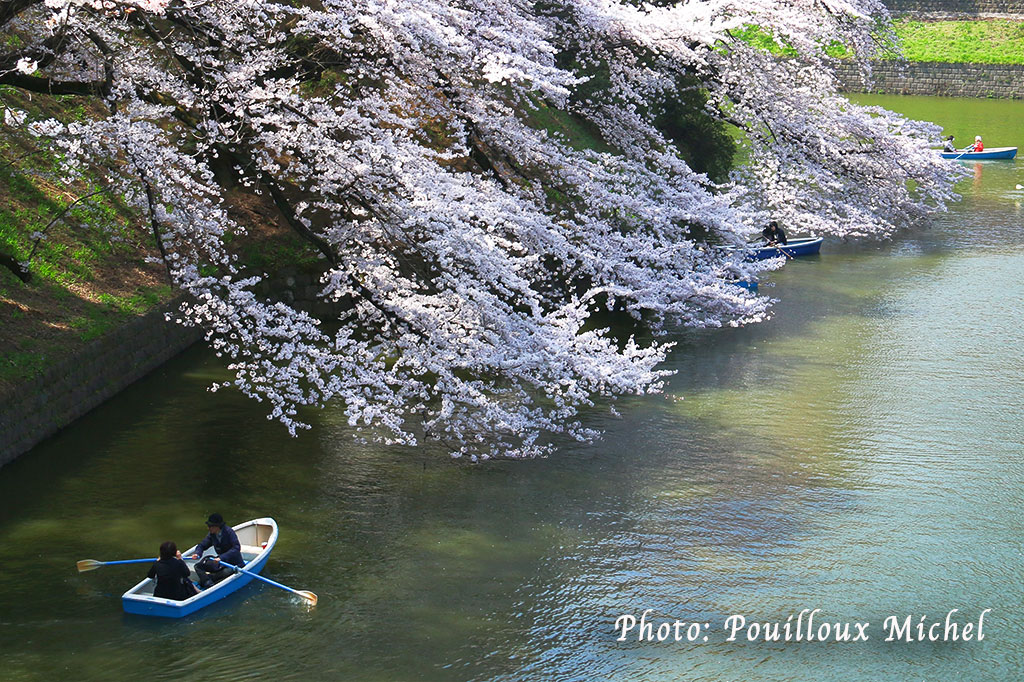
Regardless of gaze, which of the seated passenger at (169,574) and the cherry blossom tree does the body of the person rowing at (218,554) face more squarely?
the seated passenger

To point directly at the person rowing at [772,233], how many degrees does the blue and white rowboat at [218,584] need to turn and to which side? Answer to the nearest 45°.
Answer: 0° — it already faces them

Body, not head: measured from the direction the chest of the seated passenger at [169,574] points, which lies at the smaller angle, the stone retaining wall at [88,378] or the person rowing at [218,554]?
the person rowing

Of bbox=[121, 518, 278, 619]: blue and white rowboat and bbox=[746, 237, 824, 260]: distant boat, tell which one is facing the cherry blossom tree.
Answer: the blue and white rowboat

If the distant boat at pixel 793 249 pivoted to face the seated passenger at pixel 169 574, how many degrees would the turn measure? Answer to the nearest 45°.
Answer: approximately 90° to its right

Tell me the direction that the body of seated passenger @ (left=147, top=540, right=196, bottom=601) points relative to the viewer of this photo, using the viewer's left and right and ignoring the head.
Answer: facing away from the viewer and to the right of the viewer

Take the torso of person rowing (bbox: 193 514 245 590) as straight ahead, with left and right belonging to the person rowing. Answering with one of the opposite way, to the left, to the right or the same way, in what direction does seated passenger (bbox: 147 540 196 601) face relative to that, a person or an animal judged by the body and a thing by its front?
the opposite way

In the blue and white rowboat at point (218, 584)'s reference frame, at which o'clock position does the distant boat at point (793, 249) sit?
The distant boat is roughly at 12 o'clock from the blue and white rowboat.

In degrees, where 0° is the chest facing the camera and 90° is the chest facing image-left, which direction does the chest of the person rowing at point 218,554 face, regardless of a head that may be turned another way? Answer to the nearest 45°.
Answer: approximately 45°

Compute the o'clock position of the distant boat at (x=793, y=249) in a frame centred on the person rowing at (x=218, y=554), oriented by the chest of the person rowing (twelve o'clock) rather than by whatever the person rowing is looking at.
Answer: The distant boat is roughly at 6 o'clock from the person rowing.

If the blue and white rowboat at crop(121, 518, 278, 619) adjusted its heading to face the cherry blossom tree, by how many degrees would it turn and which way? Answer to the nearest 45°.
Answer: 0° — it already faces it

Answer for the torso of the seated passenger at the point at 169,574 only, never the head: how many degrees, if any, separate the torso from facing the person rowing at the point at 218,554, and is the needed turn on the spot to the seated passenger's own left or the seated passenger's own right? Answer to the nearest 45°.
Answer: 0° — they already face them

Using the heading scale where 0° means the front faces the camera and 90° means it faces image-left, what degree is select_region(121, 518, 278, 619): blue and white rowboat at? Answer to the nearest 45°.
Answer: approximately 225°

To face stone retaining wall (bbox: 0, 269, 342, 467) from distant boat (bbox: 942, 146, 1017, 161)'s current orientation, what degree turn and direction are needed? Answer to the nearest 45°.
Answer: approximately 90° to its right

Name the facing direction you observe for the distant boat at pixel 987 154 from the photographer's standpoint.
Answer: facing to the right of the viewer

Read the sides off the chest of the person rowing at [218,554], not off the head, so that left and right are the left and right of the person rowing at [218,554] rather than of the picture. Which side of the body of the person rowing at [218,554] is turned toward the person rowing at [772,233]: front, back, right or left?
back

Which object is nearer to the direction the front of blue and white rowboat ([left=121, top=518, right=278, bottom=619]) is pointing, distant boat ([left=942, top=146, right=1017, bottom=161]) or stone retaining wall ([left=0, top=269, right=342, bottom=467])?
the distant boat
